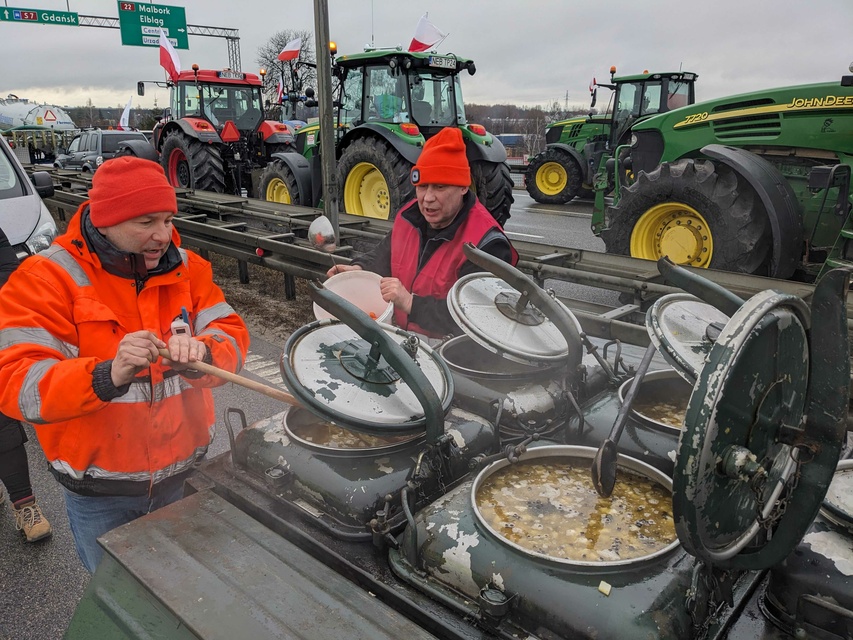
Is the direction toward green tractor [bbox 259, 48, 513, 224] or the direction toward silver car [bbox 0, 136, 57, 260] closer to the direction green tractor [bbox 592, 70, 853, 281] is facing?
the green tractor

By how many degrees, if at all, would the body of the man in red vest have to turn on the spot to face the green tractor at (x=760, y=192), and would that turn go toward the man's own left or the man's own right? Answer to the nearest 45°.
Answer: approximately 180°

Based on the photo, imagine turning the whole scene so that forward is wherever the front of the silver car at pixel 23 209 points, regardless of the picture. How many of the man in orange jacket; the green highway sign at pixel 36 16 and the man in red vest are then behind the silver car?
1

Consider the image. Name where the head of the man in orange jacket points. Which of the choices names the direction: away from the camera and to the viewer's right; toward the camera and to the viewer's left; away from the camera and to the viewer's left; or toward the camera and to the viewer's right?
toward the camera and to the viewer's right

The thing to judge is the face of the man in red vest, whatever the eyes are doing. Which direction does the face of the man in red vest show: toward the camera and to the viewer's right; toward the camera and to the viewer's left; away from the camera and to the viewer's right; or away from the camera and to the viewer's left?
toward the camera and to the viewer's left

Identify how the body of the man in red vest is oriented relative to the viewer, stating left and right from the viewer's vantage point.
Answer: facing the viewer and to the left of the viewer

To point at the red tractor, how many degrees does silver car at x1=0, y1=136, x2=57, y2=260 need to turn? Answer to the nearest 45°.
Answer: approximately 135° to its left

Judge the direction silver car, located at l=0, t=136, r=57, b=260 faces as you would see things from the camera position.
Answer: facing the viewer

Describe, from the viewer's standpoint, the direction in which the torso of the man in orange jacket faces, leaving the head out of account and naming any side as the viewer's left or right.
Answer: facing the viewer and to the right of the viewer
